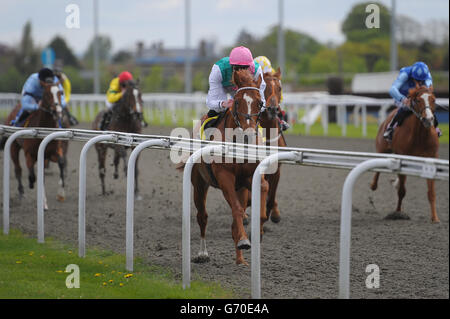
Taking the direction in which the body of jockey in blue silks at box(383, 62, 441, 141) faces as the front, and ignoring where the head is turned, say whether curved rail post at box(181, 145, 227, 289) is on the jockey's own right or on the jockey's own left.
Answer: on the jockey's own right

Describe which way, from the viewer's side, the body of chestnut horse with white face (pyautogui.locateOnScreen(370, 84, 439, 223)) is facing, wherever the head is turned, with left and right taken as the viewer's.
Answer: facing the viewer and to the right of the viewer

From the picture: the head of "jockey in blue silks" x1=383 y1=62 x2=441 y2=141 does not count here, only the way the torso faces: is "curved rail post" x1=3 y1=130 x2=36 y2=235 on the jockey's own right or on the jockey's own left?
on the jockey's own right

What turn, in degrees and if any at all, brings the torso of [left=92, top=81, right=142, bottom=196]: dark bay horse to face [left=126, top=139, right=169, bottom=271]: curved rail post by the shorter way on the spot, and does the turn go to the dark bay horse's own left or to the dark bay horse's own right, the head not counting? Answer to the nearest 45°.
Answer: approximately 45° to the dark bay horse's own right

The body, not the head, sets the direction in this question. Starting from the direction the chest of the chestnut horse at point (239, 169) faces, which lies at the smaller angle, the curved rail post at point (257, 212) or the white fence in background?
the curved rail post

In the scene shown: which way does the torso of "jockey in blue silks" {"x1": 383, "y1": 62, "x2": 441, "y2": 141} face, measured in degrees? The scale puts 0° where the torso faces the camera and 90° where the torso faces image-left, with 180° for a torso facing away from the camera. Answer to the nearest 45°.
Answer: approximately 315°

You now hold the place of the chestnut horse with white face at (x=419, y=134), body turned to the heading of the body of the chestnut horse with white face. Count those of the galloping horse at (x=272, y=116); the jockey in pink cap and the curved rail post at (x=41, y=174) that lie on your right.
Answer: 3

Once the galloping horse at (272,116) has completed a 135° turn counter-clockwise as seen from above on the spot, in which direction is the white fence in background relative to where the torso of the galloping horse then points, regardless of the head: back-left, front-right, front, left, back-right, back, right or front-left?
front-left

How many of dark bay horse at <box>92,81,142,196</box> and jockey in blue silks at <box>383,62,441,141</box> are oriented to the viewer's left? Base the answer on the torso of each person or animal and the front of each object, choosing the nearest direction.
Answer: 0

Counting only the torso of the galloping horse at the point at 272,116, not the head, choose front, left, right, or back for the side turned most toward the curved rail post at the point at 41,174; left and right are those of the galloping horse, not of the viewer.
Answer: right

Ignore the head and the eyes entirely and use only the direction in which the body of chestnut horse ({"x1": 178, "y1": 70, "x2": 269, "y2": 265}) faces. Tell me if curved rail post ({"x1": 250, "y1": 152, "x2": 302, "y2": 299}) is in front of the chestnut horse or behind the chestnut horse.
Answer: in front
